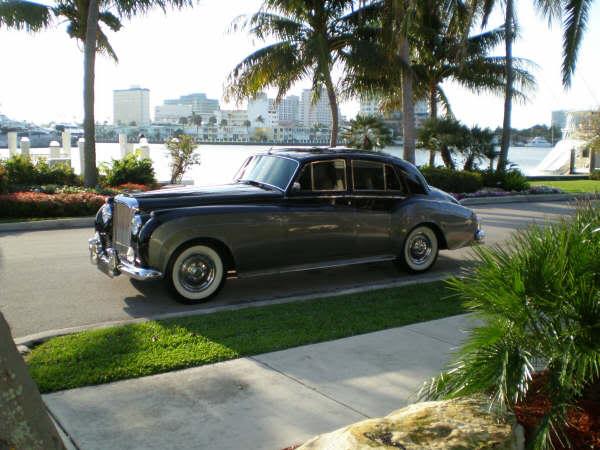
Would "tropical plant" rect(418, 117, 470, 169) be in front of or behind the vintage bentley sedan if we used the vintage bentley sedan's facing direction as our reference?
behind

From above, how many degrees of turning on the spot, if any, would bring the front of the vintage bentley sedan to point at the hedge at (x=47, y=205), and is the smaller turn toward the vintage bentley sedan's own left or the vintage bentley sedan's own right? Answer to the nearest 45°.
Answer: approximately 90° to the vintage bentley sedan's own right

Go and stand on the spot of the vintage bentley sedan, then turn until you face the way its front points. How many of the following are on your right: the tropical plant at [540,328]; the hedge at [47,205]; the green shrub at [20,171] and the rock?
2

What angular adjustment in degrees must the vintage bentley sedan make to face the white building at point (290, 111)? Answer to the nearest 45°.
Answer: approximately 135° to its right

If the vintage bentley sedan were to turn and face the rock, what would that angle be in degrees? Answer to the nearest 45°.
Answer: approximately 45° to its left

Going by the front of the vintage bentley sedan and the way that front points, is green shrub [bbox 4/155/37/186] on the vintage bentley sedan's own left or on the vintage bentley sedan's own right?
on the vintage bentley sedan's own right

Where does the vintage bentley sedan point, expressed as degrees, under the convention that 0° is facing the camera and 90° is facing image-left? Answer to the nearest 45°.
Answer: approximately 45°

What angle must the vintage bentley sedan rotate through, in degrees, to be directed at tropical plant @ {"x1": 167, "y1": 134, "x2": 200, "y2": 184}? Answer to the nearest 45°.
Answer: approximately 135° to its right

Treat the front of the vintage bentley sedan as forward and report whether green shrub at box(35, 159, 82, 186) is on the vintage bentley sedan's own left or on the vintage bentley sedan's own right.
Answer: on the vintage bentley sedan's own right

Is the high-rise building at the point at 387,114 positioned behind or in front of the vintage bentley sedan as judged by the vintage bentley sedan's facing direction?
behind

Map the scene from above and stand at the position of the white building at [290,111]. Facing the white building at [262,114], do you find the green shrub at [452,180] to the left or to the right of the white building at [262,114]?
left

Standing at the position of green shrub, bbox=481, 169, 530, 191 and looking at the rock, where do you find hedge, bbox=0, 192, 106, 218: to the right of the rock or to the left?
right
